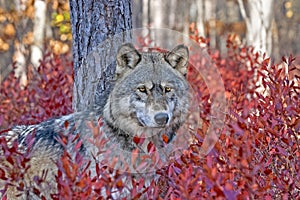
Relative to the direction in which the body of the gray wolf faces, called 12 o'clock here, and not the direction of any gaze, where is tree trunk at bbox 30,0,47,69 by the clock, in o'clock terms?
The tree trunk is roughly at 7 o'clock from the gray wolf.

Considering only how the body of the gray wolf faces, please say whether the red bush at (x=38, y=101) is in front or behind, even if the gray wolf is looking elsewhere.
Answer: behind

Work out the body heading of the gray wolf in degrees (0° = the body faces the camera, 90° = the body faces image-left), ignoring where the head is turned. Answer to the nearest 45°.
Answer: approximately 315°
